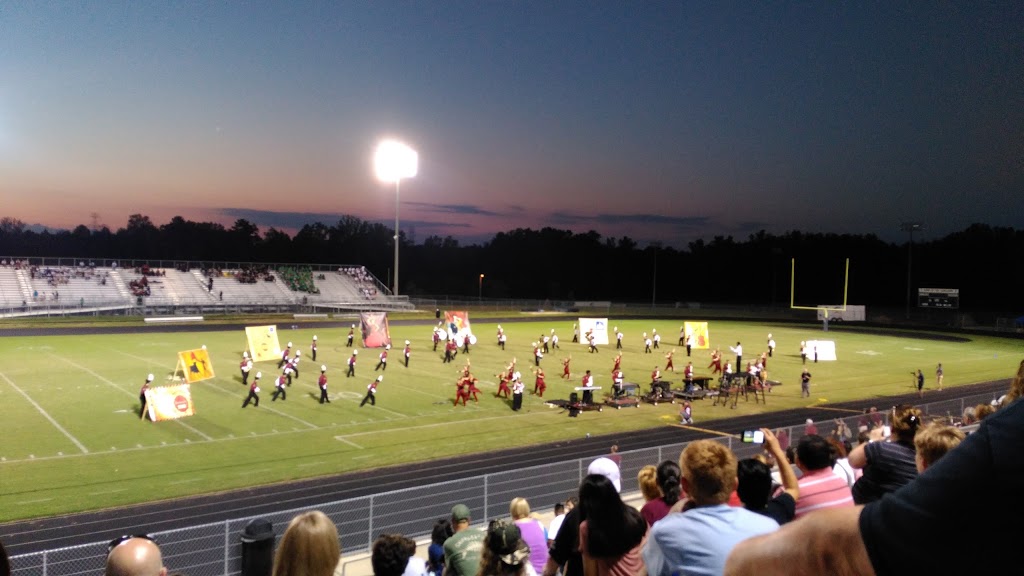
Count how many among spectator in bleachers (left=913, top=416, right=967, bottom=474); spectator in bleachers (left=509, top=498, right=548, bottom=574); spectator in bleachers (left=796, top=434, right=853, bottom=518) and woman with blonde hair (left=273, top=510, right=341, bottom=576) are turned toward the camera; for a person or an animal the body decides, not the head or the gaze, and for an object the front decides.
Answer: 0

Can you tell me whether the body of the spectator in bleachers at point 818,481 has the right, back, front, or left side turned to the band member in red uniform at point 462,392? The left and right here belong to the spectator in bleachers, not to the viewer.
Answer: front

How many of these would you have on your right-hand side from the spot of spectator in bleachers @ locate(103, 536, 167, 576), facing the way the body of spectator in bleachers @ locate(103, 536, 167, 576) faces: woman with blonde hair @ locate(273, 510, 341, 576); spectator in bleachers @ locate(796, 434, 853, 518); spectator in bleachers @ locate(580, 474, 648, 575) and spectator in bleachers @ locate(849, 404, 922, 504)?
4

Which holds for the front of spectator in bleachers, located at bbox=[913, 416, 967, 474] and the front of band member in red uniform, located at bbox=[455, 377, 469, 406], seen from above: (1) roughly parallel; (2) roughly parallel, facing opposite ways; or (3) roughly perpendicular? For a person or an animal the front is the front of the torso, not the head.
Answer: roughly parallel, facing opposite ways

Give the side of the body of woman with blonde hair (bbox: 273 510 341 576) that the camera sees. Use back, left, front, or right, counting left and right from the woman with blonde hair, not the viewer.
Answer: back

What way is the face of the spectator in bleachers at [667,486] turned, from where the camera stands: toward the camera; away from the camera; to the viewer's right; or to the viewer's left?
away from the camera

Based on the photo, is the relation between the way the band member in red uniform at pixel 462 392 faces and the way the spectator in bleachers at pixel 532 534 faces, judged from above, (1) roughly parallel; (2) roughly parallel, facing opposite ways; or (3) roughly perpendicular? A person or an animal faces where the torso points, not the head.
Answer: roughly parallel, facing opposite ways

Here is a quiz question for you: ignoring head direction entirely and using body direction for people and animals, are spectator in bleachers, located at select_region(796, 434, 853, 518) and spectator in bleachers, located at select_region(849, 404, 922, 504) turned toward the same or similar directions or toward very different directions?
same or similar directions

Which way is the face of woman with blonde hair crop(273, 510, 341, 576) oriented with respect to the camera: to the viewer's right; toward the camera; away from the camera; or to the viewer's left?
away from the camera

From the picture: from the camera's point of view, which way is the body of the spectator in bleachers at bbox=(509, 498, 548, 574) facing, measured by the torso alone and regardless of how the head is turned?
away from the camera

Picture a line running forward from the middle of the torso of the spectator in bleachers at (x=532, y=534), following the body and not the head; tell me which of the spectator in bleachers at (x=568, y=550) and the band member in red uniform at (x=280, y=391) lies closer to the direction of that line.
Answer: the band member in red uniform

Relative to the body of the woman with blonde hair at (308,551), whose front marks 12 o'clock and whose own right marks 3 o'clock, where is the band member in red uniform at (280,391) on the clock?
The band member in red uniform is roughly at 12 o'clock from the woman with blonde hair.

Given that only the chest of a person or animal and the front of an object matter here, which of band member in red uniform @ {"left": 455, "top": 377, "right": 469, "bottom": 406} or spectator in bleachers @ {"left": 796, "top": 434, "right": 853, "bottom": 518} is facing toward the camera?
the band member in red uniform

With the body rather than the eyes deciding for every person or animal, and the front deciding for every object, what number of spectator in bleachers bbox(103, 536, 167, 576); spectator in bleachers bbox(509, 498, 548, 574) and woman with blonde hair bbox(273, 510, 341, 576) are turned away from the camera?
3

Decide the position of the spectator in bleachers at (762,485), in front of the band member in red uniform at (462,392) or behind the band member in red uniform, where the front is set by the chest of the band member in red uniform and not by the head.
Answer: in front

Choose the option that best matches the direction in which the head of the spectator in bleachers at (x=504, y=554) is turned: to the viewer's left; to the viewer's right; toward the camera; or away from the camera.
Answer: away from the camera

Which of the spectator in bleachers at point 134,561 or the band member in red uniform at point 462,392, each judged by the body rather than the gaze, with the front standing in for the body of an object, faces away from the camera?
the spectator in bleachers

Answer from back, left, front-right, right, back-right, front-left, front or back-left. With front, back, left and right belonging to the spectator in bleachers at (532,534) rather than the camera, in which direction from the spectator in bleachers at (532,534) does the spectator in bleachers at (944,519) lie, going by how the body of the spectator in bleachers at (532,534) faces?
back

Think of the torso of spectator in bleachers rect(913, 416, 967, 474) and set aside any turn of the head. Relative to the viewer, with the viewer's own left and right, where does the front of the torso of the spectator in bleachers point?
facing away from the viewer and to the left of the viewer

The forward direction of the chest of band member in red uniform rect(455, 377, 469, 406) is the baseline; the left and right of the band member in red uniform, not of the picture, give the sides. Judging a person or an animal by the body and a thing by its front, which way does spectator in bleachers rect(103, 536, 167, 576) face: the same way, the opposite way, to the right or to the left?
the opposite way

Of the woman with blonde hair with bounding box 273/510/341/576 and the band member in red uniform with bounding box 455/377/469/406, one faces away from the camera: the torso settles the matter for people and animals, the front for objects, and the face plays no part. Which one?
the woman with blonde hair
